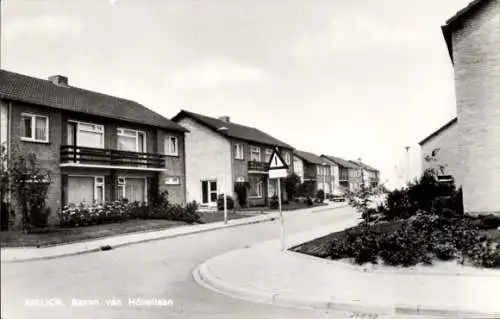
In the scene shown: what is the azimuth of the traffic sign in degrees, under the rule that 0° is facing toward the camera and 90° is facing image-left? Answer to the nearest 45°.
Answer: approximately 0°

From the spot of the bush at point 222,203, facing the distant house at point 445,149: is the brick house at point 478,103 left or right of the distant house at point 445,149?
right

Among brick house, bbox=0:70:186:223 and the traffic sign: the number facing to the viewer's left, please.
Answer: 0

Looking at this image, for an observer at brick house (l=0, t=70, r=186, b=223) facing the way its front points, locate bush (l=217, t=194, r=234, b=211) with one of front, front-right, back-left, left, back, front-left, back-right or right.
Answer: left

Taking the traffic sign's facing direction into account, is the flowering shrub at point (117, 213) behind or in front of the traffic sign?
behind

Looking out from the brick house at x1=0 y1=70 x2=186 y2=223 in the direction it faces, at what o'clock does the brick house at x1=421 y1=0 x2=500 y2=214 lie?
the brick house at x1=421 y1=0 x2=500 y2=214 is roughly at 12 o'clock from the brick house at x1=0 y1=70 x2=186 y2=223.

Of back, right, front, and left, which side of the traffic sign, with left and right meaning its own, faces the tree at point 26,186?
right
